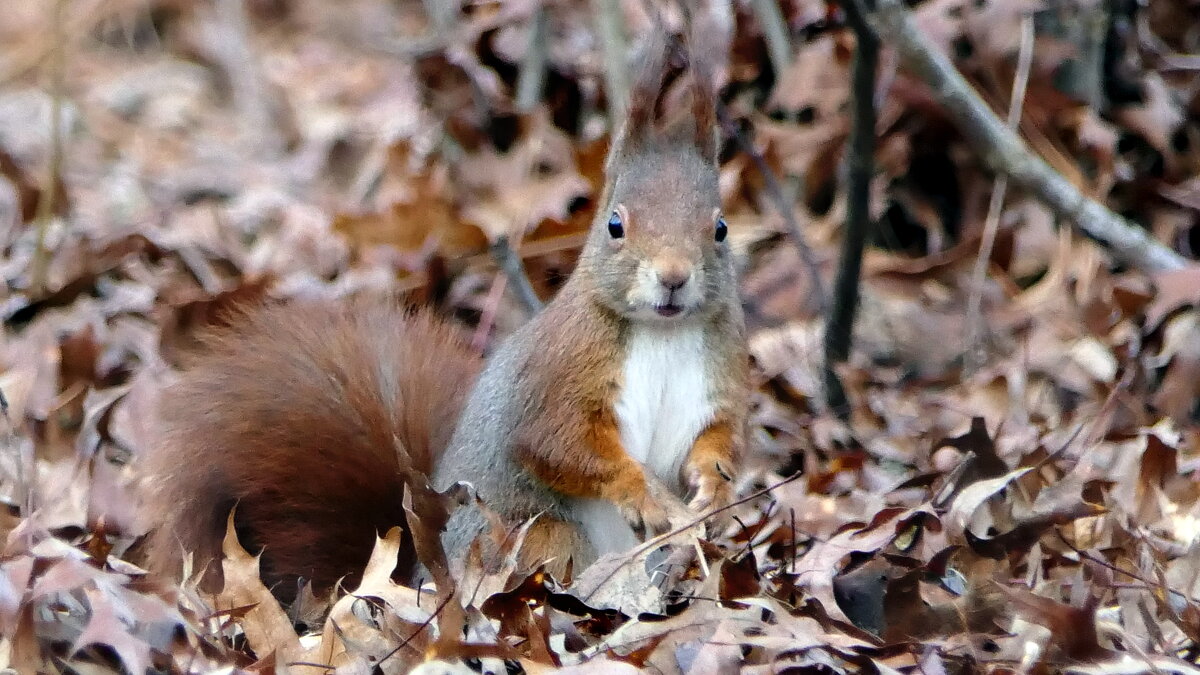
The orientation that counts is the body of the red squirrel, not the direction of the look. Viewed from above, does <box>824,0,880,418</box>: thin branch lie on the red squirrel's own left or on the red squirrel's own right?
on the red squirrel's own left

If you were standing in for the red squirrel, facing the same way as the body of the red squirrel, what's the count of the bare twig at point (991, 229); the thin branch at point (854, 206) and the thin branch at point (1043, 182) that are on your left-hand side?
3

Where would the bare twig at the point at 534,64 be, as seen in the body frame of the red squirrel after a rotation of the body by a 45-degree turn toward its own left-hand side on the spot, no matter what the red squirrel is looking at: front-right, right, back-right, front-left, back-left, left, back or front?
left

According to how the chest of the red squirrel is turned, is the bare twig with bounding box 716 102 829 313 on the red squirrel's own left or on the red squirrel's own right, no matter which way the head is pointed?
on the red squirrel's own left

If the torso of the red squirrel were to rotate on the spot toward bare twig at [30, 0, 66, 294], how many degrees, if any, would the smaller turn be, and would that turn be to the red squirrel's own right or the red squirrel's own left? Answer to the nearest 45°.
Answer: approximately 180°

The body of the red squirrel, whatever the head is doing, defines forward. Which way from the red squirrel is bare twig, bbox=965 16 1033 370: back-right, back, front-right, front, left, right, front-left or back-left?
left

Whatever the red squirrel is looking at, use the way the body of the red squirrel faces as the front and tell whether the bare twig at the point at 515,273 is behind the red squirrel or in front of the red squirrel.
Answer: behind

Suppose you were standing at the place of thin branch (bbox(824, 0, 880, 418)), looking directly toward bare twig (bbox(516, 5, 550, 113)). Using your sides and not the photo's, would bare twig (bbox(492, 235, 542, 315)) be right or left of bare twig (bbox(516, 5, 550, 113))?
left

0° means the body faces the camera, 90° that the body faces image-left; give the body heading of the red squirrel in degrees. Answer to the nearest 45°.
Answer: approximately 315°

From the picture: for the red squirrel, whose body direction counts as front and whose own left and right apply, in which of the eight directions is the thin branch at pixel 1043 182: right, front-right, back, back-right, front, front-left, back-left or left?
left

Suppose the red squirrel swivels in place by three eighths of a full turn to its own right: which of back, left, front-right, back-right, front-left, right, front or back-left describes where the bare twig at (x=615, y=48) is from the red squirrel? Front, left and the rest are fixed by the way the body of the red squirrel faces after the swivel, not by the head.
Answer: right
